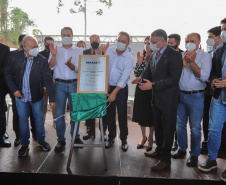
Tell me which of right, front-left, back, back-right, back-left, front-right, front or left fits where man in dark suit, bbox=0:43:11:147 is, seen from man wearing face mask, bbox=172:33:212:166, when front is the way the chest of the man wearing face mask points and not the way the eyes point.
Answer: front-right

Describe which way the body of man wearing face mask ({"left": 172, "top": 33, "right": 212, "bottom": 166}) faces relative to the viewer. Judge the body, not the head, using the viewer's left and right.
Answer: facing the viewer and to the left of the viewer

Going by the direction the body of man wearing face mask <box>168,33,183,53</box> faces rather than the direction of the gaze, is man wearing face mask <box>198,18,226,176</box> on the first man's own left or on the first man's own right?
on the first man's own left

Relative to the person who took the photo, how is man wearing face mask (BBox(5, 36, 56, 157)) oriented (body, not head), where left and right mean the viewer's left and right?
facing the viewer

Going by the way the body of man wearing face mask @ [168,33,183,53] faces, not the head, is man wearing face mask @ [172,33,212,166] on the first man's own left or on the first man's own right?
on the first man's own left

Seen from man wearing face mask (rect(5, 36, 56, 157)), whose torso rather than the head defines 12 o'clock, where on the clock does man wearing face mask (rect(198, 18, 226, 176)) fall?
man wearing face mask (rect(198, 18, 226, 176)) is roughly at 10 o'clock from man wearing face mask (rect(5, 36, 56, 157)).

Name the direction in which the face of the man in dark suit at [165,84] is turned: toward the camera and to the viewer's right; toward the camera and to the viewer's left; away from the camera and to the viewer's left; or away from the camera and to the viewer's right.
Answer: toward the camera and to the viewer's left

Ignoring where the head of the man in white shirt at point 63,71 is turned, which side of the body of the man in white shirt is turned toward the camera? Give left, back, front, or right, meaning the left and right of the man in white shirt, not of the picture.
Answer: front

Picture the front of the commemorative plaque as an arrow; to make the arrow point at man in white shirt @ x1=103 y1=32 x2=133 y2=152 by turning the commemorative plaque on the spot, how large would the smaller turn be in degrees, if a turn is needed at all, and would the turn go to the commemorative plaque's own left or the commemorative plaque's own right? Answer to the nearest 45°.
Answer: approximately 135° to the commemorative plaque's own left

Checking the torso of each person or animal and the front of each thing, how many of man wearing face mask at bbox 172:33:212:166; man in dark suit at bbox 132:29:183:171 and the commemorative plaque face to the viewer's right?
0
